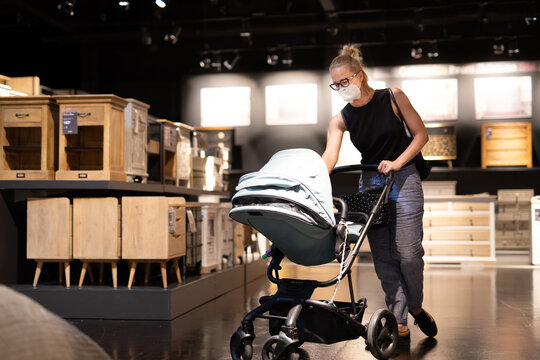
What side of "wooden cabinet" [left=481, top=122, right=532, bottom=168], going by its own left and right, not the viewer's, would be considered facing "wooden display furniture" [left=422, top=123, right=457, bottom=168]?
right

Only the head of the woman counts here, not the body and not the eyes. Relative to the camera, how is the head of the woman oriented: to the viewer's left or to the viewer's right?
to the viewer's left

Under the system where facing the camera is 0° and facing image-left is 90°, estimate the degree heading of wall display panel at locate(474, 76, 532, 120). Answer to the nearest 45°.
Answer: approximately 0°
